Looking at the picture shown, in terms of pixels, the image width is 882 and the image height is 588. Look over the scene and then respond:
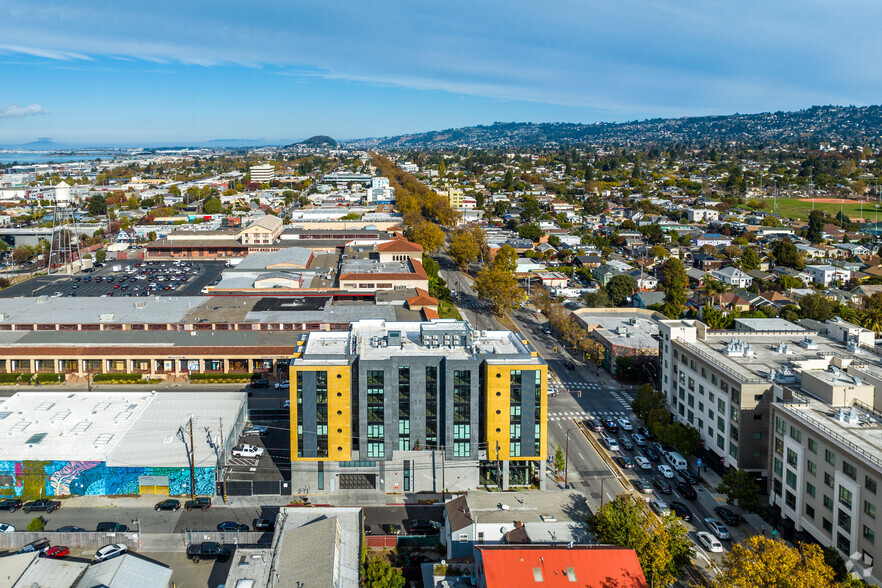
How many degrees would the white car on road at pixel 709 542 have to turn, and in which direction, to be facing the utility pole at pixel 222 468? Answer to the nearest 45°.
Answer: approximately 45° to its left

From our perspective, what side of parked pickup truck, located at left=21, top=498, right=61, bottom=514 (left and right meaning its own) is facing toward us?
left

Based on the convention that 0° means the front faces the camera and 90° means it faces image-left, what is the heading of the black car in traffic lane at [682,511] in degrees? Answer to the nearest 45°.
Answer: approximately 135°

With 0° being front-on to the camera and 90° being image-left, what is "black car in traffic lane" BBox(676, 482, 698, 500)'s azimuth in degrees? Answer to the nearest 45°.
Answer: approximately 135°

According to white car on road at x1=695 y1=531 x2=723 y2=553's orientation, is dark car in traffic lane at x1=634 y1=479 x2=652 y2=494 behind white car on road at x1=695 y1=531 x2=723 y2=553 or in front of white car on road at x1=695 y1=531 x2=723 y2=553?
in front

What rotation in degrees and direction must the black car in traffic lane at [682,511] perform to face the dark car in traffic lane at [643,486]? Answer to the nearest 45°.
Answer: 0° — it already faces it

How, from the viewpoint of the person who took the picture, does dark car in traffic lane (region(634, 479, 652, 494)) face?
facing away from the viewer and to the left of the viewer

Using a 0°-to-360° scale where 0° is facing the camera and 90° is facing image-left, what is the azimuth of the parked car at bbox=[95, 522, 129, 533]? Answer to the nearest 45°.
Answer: approximately 270°

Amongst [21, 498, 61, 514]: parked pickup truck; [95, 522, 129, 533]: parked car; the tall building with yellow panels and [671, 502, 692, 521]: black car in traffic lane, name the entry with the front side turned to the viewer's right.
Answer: [95, 522, 129, 533]: parked car
